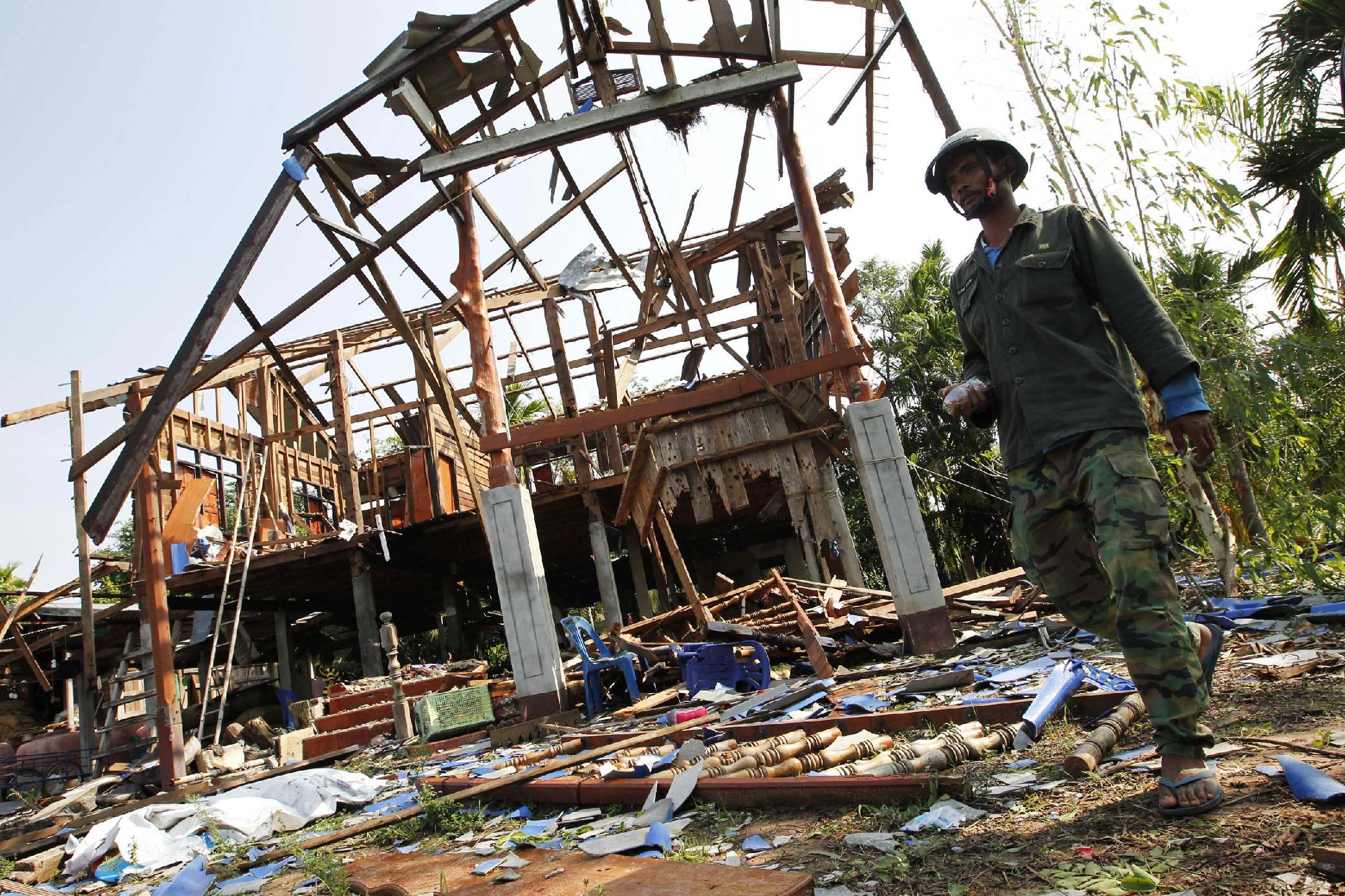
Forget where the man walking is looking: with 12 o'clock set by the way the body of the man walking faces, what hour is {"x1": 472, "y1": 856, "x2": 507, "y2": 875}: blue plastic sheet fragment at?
The blue plastic sheet fragment is roughly at 1 o'clock from the man walking.

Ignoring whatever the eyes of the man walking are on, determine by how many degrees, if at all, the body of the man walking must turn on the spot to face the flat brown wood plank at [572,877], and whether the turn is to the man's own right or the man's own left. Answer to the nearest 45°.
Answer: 0° — they already face it

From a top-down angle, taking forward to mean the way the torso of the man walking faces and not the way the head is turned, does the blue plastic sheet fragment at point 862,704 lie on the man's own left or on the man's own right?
on the man's own right

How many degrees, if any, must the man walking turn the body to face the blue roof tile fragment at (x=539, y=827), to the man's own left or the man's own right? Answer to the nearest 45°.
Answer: approximately 45° to the man's own right

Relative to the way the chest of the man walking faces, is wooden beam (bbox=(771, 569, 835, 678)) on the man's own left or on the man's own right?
on the man's own right

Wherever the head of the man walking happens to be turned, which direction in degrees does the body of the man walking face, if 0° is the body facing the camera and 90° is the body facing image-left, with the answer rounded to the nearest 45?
approximately 45°

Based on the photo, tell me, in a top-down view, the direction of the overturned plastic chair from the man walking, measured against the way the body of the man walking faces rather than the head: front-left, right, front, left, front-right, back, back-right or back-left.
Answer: right

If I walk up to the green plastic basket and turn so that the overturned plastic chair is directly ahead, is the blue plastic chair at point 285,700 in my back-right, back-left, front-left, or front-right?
back-left

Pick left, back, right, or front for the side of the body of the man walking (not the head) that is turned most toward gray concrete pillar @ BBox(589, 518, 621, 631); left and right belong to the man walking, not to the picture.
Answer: right

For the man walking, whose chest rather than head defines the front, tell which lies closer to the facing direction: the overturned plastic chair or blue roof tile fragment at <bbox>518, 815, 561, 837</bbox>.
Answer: the blue roof tile fragment
